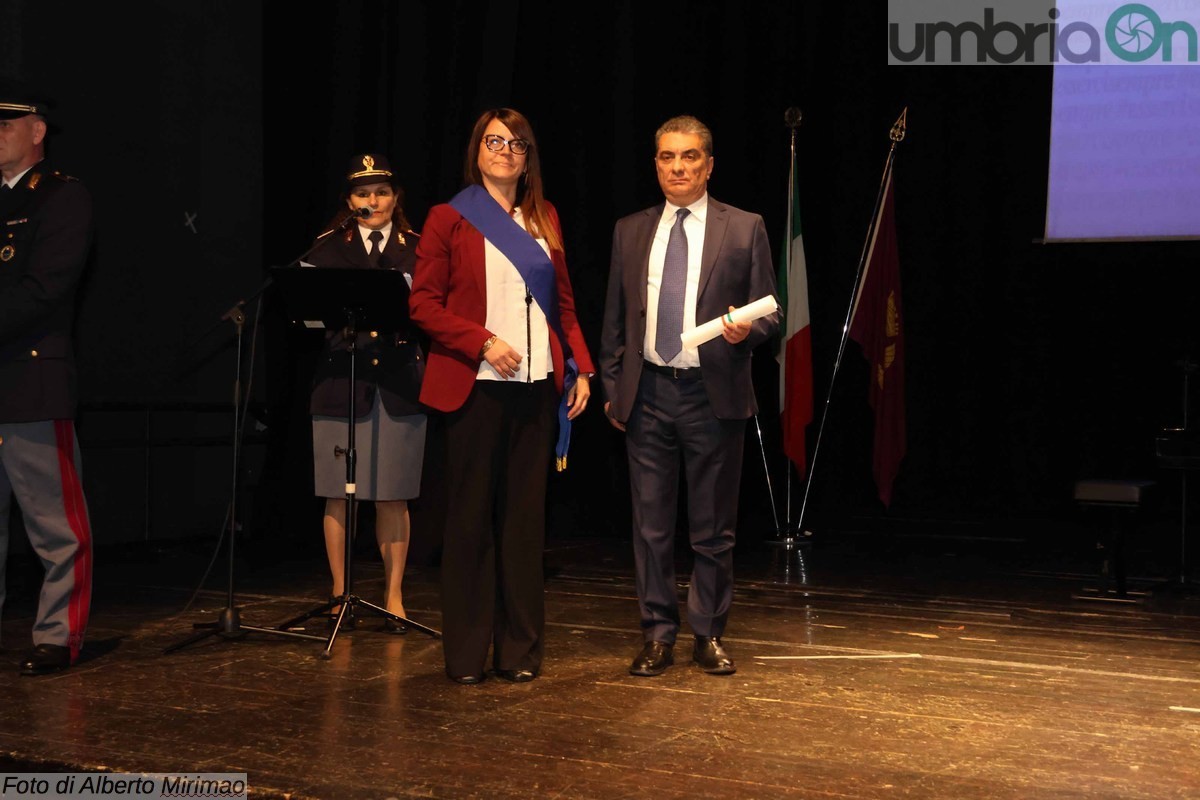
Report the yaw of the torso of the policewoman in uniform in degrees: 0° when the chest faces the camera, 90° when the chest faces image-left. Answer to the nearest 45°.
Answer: approximately 0°

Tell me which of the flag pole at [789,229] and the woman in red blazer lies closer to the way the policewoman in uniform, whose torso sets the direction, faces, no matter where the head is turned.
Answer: the woman in red blazer

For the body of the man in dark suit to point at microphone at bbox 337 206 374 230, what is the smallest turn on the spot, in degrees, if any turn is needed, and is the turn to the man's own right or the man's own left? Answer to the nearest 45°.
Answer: approximately 135° to the man's own right

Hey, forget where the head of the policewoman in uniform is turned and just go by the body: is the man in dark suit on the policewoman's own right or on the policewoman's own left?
on the policewoman's own left

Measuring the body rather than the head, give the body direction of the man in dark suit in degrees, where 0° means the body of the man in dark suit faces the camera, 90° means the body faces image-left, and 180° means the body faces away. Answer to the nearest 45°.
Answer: approximately 0°

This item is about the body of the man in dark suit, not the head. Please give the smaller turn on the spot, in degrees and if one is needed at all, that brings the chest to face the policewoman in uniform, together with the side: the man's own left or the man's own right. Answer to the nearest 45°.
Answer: approximately 135° to the man's own right

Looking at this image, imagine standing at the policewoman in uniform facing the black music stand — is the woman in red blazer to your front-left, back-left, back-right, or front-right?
front-left

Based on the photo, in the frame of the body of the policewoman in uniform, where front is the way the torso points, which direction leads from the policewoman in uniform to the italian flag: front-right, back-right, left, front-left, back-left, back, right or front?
back-left

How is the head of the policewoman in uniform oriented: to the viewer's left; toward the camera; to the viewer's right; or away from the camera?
toward the camera

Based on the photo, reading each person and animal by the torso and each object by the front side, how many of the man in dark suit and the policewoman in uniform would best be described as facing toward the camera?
2

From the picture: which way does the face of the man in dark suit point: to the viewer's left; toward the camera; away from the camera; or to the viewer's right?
toward the camera

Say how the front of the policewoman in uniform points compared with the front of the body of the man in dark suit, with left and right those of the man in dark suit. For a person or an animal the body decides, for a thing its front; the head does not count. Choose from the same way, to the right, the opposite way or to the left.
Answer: the same way

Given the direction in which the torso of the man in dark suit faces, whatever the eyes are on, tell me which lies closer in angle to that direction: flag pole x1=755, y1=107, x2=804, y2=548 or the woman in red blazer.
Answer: the woman in red blazer

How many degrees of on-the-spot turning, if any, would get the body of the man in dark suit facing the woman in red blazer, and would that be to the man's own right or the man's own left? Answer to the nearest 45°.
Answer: approximately 90° to the man's own right

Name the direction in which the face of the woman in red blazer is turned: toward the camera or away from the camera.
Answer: toward the camera
